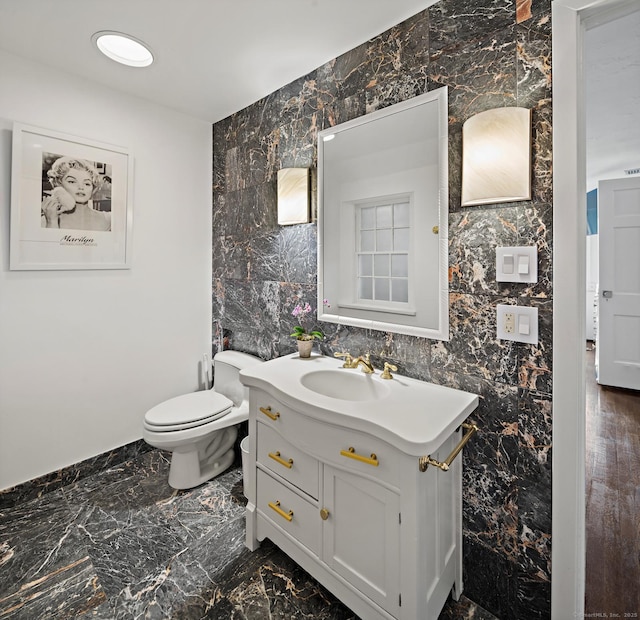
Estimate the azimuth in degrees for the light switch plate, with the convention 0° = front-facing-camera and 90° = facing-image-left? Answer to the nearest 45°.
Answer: approximately 0°

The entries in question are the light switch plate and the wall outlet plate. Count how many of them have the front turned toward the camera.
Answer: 2

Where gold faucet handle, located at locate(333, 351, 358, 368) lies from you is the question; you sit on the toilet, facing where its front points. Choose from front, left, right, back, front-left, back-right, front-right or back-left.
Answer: left

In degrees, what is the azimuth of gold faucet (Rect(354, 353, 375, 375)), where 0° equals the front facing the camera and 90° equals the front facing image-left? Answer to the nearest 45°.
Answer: approximately 45°

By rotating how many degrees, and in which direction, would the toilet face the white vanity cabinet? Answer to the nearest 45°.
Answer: approximately 90° to its left

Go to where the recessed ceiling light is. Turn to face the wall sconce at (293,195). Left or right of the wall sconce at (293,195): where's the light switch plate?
right
